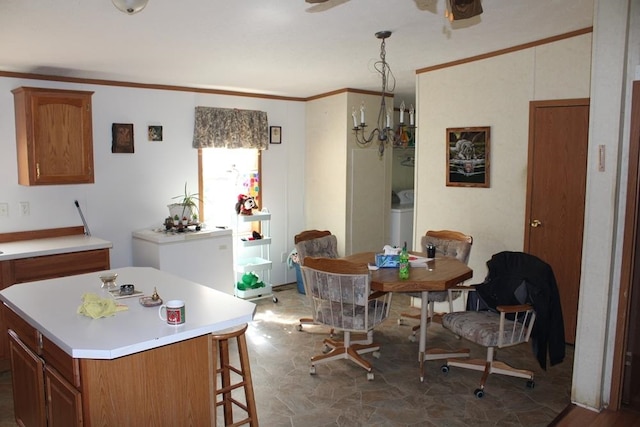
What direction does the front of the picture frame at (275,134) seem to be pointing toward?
toward the camera

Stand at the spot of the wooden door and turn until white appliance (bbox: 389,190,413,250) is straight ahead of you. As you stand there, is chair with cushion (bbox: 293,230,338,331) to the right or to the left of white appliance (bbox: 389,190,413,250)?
left

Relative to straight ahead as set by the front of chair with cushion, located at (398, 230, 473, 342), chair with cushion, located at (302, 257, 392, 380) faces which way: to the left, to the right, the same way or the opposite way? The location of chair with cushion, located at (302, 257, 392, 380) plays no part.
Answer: the opposite way

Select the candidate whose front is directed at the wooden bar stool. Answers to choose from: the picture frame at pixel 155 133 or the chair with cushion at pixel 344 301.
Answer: the picture frame

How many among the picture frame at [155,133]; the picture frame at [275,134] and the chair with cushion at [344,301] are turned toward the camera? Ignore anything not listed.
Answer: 2

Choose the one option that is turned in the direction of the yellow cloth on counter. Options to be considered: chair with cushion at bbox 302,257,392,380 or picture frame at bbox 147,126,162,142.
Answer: the picture frame

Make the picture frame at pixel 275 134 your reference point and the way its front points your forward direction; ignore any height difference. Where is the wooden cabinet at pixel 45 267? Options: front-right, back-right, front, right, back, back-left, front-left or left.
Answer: front-right

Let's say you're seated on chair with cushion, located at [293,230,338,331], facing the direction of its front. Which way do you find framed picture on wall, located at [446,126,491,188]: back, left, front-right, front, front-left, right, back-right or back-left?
front-left

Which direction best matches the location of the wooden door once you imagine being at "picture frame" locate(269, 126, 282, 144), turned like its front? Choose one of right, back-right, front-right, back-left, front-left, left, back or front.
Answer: front-left

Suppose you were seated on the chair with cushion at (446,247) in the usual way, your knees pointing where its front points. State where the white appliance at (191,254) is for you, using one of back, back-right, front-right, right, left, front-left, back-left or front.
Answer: front-right

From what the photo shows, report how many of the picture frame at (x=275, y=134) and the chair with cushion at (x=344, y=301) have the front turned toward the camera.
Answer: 1

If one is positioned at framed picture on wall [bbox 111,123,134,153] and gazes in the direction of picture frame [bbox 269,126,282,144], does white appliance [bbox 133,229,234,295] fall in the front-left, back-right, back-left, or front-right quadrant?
front-right

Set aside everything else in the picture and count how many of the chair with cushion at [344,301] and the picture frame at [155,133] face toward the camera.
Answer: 1

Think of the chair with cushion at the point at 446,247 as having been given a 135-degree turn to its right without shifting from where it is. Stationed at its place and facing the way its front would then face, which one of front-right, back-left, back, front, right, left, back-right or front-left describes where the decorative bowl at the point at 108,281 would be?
back-left

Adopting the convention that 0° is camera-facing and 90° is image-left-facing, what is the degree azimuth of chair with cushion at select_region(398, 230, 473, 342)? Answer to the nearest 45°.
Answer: approximately 45°
